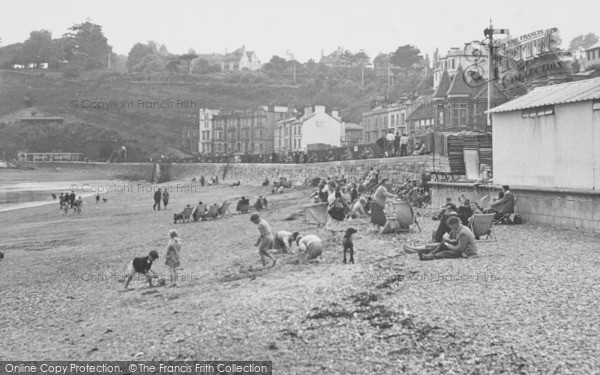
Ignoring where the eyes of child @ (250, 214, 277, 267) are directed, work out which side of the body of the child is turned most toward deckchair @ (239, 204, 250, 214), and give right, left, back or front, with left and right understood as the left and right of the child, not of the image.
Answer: right

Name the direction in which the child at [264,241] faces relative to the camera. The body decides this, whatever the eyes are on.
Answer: to the viewer's left

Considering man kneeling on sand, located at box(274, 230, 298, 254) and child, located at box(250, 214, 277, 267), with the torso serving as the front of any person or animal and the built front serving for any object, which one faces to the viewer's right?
the man kneeling on sand

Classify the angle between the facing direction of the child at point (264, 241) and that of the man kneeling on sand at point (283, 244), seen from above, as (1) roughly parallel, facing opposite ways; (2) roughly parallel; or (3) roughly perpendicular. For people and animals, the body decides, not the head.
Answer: roughly parallel, facing opposite ways

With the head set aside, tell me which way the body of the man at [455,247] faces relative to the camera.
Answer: to the viewer's left

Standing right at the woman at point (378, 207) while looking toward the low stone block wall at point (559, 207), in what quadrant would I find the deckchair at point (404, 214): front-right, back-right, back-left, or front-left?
front-right
